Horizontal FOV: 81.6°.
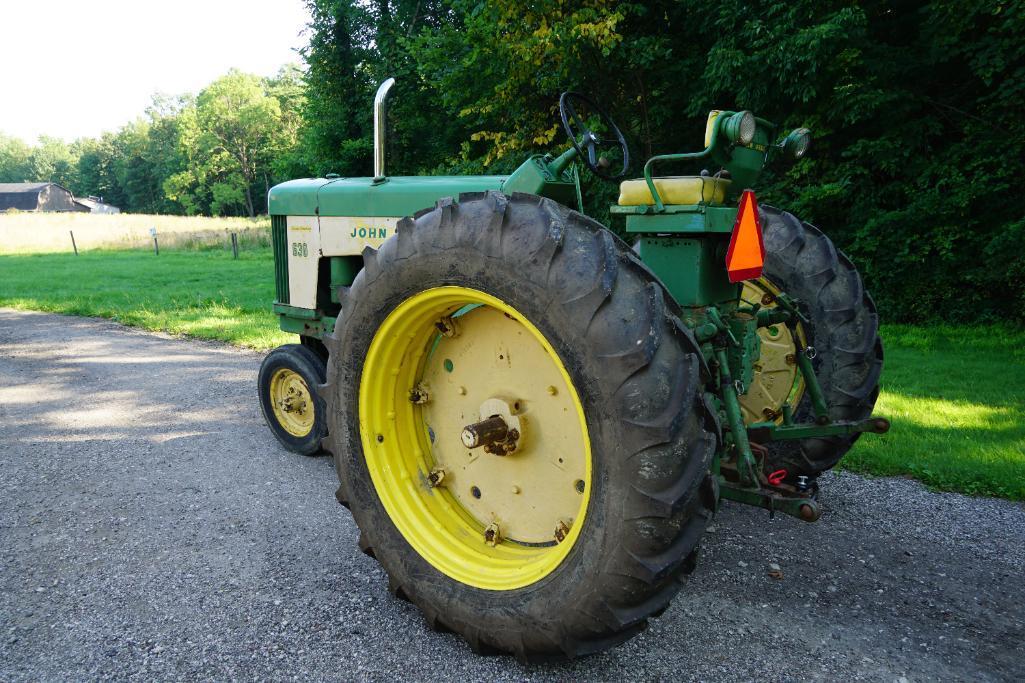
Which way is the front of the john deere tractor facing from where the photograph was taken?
facing away from the viewer and to the left of the viewer

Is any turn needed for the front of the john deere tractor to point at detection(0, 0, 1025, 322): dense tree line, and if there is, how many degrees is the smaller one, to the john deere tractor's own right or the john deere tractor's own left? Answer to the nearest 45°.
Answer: approximately 90° to the john deere tractor's own right
